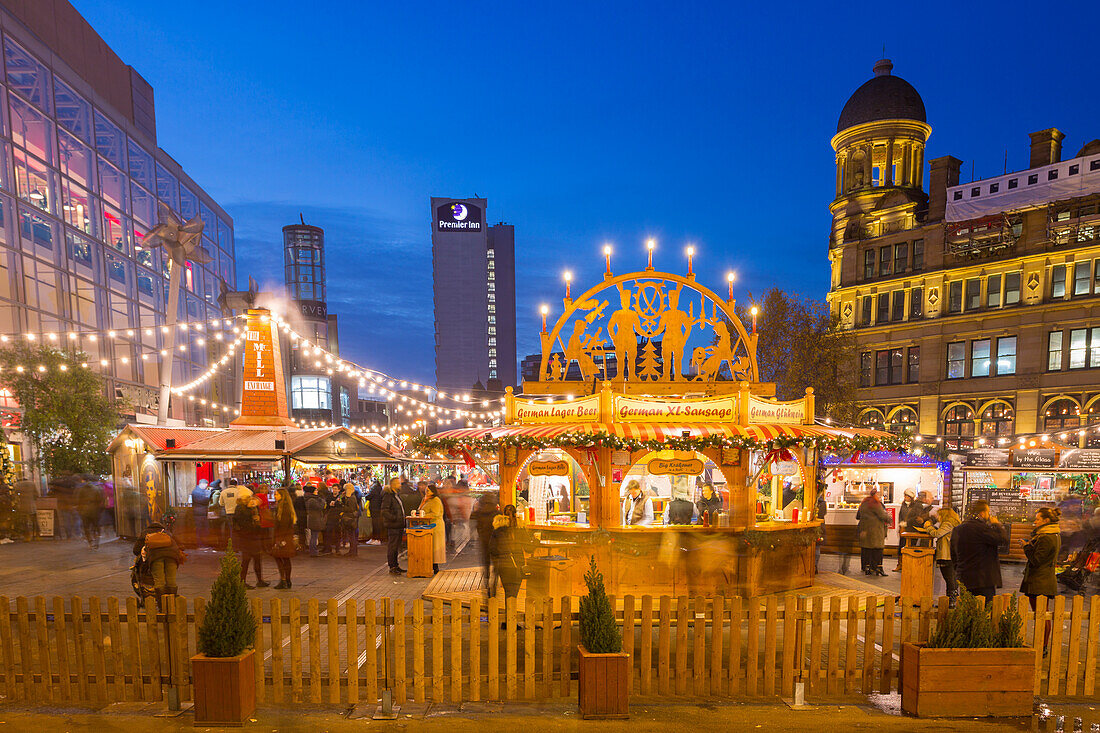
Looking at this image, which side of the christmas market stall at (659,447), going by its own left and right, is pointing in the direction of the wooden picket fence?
front

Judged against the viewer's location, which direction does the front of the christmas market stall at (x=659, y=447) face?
facing the viewer

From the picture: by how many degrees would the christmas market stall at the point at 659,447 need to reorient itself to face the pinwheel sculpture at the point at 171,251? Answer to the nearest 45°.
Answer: approximately 135° to its right

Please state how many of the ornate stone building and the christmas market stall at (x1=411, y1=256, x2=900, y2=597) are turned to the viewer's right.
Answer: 0

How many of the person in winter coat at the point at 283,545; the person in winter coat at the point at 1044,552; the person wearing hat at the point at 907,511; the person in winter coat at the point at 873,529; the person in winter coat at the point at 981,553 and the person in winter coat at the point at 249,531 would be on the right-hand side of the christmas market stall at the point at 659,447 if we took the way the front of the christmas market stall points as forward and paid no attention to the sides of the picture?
2

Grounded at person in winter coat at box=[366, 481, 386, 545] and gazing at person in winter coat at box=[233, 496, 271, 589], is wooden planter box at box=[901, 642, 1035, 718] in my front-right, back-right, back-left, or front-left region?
front-left

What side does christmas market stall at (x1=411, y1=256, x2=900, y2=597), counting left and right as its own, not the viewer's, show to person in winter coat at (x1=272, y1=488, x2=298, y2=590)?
right

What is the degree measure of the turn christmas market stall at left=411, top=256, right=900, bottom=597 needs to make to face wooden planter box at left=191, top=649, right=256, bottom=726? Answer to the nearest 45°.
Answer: approximately 45° to its right

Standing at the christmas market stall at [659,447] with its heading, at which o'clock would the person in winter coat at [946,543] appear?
The person in winter coat is roughly at 9 o'clock from the christmas market stall.

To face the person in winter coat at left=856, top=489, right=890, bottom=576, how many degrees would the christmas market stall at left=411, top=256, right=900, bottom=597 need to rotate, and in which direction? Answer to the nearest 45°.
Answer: approximately 135° to its left
